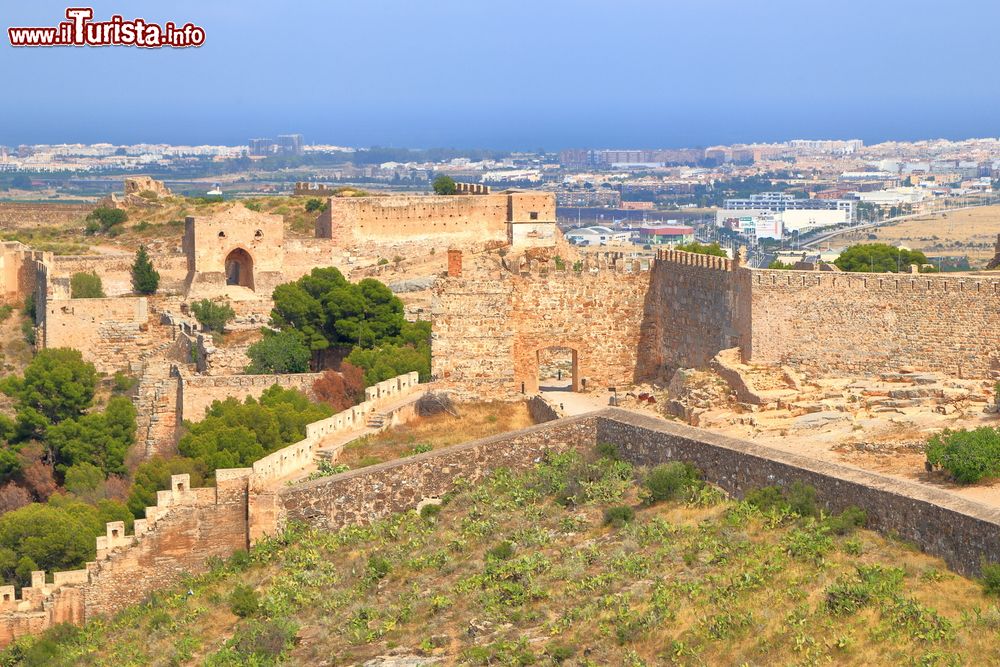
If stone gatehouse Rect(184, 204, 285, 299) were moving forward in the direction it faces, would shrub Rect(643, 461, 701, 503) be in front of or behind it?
in front

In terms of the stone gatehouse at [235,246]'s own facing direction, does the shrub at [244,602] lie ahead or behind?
ahead

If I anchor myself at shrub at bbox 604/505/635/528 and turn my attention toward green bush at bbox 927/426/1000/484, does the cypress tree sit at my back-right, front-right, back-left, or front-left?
back-left

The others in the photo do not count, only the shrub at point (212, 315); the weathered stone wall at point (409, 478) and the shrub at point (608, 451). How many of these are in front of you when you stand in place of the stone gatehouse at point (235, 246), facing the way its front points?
3

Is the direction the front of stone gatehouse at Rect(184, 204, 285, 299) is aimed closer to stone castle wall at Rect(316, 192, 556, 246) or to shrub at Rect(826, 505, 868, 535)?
the shrub

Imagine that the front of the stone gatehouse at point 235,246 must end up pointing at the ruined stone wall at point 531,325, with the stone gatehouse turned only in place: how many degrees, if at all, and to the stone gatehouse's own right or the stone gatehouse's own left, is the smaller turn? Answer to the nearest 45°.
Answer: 0° — it already faces it

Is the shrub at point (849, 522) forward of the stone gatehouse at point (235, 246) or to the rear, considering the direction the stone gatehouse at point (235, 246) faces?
forward

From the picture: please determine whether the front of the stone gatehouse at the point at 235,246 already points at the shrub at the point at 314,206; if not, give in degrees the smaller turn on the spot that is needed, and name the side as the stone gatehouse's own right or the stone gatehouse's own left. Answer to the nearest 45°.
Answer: approximately 180°

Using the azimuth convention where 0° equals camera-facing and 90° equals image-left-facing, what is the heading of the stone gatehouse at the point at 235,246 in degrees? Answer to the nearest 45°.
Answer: approximately 0°

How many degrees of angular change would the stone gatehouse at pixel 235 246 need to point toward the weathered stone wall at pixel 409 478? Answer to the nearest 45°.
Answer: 0° — it already faces it

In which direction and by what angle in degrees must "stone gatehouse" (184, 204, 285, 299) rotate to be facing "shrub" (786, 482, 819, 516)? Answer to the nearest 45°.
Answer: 0° — it already faces it

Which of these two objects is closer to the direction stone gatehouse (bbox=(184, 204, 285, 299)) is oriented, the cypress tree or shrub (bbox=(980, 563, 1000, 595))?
the shrub

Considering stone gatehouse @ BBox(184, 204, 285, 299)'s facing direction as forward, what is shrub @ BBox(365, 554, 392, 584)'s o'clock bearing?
The shrub is roughly at 12 o'clock from the stone gatehouse.

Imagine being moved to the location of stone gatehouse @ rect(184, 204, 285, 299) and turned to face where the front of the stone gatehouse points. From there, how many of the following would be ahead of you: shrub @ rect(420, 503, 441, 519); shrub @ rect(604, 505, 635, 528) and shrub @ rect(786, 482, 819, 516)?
3
